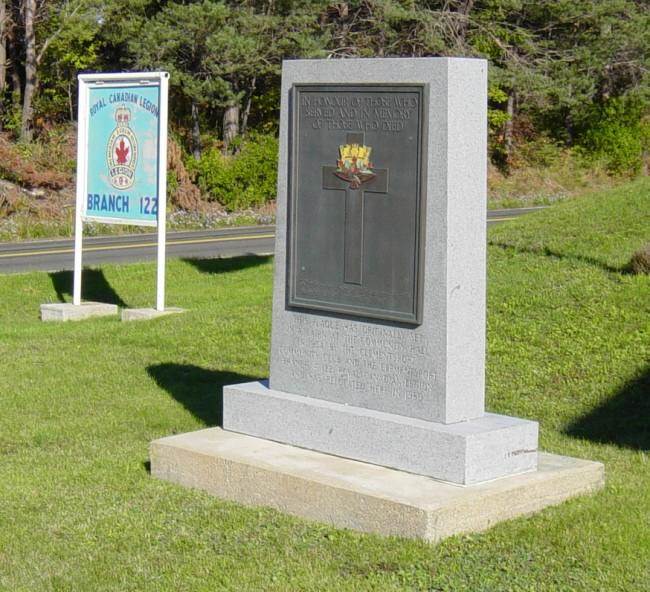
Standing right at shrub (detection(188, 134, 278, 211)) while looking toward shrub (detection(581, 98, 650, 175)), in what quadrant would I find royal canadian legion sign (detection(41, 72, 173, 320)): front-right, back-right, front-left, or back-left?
back-right

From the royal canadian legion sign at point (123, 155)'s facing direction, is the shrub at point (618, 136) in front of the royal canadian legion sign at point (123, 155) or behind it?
behind

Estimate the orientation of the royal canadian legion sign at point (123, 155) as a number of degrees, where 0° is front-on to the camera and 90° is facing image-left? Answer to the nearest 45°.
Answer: approximately 45°

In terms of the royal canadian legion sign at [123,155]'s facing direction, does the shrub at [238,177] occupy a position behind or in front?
behind
